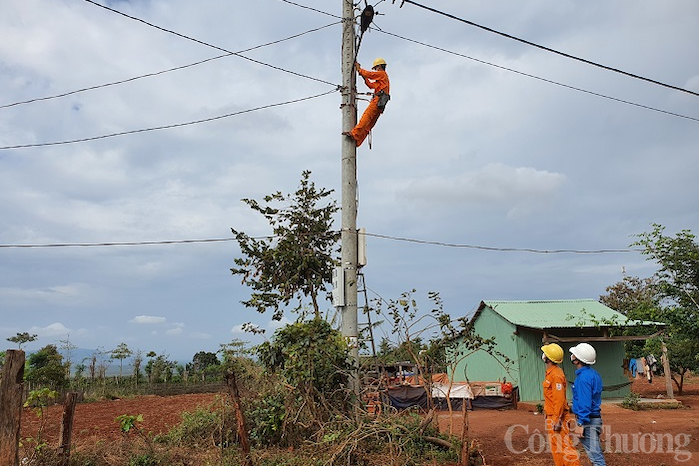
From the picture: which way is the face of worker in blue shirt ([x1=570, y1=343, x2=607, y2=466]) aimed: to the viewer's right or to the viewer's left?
to the viewer's left

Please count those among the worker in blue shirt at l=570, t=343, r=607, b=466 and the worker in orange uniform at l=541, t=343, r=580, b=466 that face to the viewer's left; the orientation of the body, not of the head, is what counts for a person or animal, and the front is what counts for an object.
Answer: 2

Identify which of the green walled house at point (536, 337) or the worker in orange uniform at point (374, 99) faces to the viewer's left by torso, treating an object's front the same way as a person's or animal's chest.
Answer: the worker in orange uniform

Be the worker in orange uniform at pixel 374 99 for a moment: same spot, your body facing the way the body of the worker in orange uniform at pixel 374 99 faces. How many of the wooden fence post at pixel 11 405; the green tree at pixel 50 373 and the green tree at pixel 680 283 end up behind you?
1

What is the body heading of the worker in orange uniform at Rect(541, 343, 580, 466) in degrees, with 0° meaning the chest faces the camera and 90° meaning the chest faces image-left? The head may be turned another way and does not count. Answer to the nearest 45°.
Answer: approximately 90°

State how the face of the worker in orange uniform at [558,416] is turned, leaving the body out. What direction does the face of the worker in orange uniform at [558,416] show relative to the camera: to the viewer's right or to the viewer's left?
to the viewer's left

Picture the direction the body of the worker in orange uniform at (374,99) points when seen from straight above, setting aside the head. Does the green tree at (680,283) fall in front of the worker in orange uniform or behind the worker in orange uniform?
behind

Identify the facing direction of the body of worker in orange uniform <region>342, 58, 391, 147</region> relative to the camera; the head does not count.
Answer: to the viewer's left

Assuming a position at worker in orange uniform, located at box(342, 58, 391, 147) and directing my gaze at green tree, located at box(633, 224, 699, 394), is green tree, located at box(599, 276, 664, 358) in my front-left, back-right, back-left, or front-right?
front-left

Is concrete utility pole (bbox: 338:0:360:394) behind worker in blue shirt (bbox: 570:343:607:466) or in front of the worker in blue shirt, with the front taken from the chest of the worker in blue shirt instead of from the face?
in front

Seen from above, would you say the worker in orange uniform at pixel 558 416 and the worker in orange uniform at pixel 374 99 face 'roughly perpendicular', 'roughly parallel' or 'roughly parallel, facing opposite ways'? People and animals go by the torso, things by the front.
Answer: roughly parallel

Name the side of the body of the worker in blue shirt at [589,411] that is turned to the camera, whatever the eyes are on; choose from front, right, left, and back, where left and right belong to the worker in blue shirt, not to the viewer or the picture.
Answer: left
